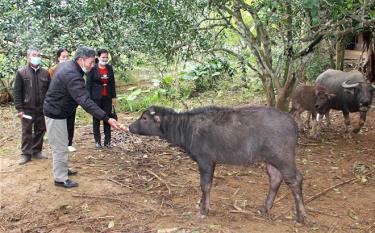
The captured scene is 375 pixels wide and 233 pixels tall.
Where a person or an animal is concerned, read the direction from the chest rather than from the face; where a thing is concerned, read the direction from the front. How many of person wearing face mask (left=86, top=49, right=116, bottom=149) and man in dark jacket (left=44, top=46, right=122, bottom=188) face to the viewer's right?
1

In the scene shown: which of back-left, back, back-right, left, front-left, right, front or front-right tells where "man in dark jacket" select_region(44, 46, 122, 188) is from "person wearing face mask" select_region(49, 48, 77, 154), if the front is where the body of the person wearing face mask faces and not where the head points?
front-right

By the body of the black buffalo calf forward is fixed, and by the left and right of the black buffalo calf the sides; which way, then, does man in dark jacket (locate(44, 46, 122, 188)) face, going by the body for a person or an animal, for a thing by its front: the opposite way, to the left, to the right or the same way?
the opposite way

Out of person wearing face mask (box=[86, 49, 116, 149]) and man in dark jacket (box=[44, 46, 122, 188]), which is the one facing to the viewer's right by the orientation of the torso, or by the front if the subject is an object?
the man in dark jacket

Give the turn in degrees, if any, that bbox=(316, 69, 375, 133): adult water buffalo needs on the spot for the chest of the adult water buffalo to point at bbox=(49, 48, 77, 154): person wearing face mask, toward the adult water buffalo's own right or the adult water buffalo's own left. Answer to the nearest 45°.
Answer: approximately 90° to the adult water buffalo's own right

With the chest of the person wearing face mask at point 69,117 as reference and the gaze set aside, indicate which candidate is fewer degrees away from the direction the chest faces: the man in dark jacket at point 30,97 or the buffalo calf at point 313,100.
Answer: the buffalo calf

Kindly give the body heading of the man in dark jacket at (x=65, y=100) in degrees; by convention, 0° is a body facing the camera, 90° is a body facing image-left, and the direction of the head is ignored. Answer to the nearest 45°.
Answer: approximately 270°

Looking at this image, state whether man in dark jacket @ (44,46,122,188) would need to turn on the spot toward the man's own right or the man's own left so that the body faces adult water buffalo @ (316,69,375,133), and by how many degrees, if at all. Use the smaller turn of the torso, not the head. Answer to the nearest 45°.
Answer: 0° — they already face it

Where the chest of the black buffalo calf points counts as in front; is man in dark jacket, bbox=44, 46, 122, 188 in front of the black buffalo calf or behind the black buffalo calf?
in front

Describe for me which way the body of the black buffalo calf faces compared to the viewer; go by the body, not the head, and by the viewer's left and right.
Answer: facing to the left of the viewer

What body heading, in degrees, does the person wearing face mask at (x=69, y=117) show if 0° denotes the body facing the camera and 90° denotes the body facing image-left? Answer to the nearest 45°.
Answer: approximately 315°
